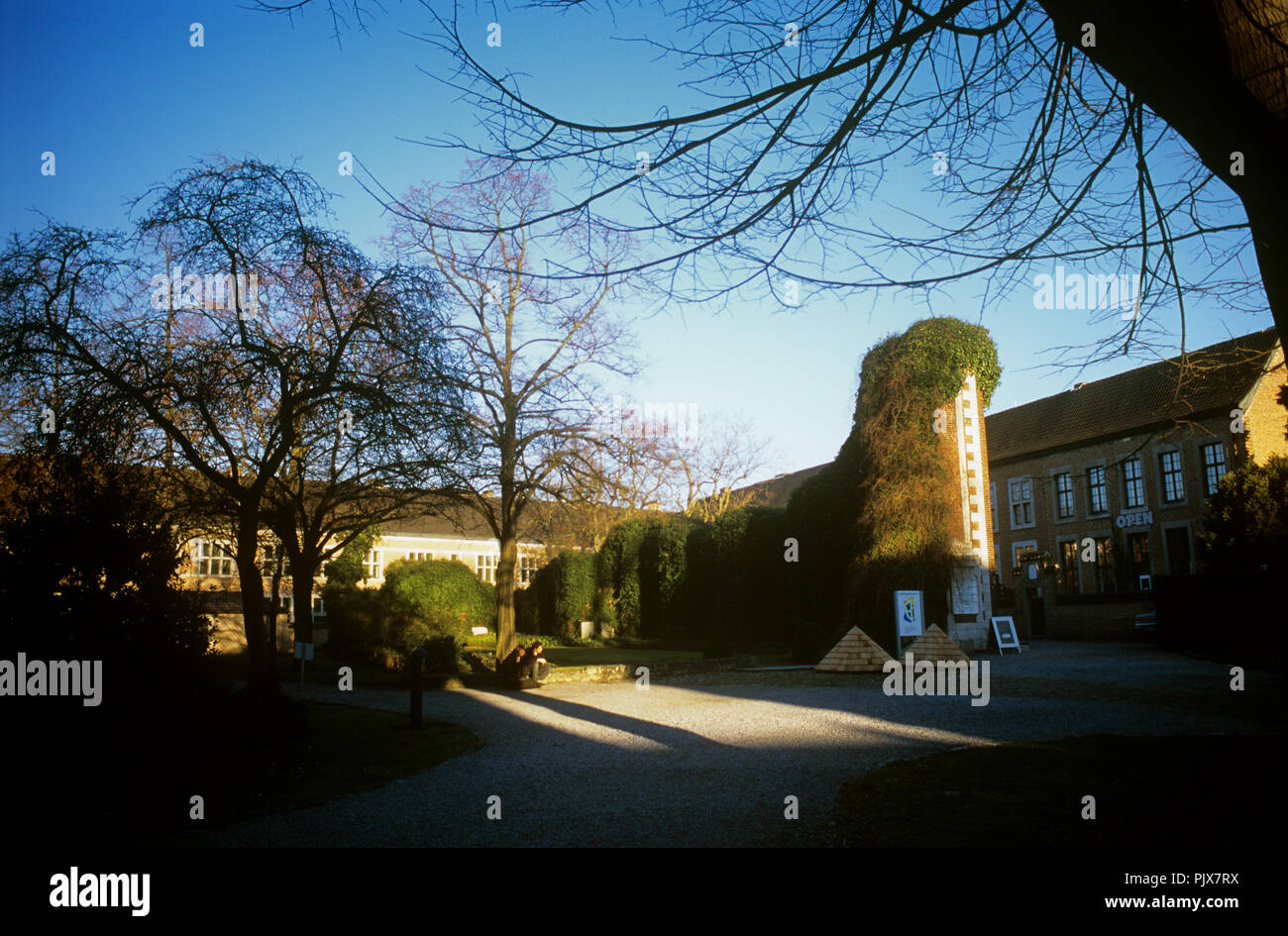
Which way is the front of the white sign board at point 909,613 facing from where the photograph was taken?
facing the viewer

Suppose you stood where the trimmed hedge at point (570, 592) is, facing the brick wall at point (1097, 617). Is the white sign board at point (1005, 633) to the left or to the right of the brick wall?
right

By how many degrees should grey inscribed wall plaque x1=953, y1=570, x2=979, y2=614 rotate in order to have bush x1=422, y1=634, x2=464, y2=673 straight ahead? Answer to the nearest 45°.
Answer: approximately 45° to its right

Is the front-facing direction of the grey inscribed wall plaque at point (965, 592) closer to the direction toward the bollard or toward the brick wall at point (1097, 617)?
the bollard

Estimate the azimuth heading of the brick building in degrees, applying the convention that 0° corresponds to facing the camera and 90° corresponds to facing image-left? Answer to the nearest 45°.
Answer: approximately 45°

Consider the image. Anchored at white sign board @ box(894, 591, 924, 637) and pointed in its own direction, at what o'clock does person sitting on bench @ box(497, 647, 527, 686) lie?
The person sitting on bench is roughly at 2 o'clock from the white sign board.
